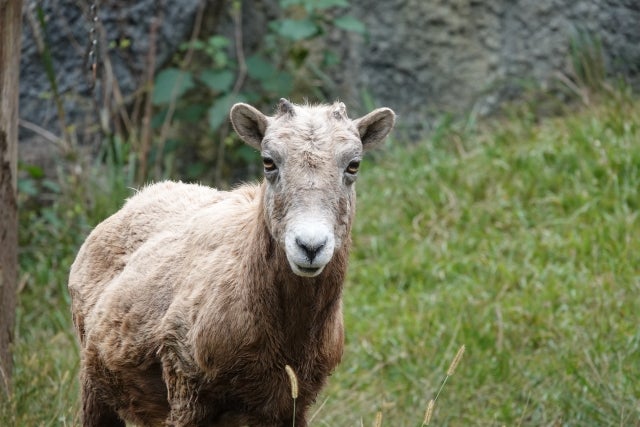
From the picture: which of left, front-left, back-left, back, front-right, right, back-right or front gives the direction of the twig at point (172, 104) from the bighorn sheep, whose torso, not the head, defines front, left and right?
back-left

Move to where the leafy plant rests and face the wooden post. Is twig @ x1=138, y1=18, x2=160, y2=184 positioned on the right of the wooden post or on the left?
right

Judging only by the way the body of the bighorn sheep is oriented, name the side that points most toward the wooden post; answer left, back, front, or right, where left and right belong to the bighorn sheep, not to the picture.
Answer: back

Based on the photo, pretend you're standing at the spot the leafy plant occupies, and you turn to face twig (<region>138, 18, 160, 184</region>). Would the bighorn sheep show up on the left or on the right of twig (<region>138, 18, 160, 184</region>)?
left

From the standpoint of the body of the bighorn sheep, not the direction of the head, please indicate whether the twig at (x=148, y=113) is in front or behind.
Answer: behind

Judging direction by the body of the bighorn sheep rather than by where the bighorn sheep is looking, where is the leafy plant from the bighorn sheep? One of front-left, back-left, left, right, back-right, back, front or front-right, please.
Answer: back-left

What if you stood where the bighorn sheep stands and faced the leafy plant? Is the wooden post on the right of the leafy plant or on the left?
left
